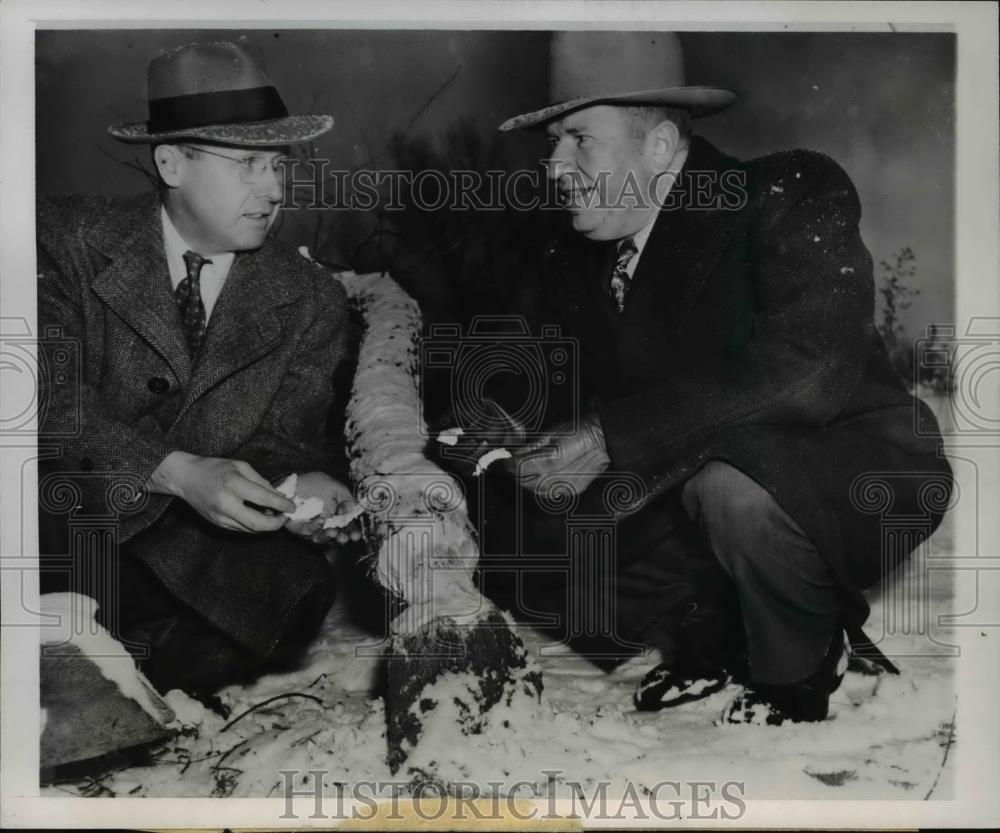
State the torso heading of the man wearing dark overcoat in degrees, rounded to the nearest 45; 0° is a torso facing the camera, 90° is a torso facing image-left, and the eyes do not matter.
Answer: approximately 45°

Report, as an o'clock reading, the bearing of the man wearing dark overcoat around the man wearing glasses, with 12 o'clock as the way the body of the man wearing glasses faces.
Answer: The man wearing dark overcoat is roughly at 11 o'clock from the man wearing glasses.

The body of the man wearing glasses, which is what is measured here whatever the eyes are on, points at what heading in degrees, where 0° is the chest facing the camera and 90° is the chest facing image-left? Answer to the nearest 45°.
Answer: approximately 315°
